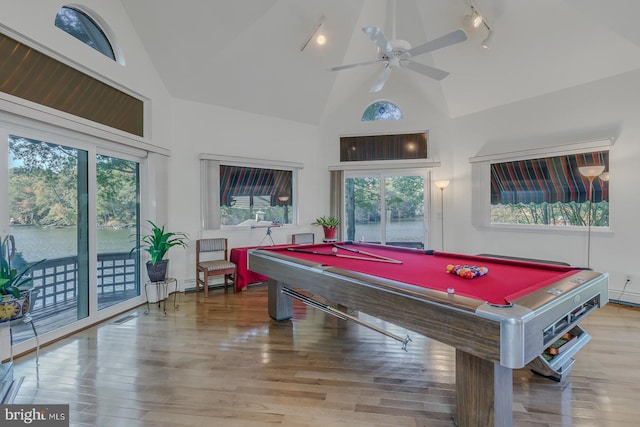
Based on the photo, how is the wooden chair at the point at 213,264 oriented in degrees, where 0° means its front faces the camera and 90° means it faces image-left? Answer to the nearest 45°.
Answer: approximately 315°

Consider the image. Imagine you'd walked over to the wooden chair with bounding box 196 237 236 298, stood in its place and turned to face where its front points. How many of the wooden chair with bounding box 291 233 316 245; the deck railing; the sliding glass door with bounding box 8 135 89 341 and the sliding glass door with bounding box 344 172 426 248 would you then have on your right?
2

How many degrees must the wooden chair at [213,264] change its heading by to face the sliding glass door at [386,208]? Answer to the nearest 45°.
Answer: approximately 45° to its left

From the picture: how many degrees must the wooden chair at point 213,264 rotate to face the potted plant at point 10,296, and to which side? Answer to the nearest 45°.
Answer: approximately 90° to its right

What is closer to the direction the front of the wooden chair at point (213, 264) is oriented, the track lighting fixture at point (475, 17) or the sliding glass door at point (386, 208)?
the track lighting fixture

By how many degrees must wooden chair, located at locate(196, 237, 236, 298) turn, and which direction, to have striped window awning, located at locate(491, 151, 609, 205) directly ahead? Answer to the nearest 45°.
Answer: approximately 45° to its left
